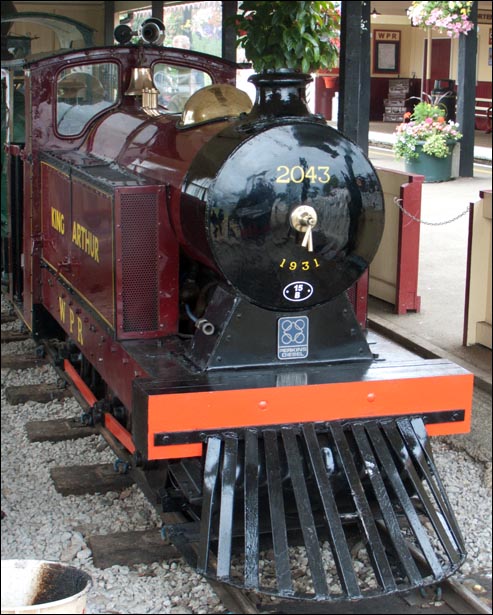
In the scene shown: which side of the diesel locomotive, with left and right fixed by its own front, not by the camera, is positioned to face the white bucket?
front

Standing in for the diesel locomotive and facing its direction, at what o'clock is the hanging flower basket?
The hanging flower basket is roughly at 8 o'clock from the diesel locomotive.

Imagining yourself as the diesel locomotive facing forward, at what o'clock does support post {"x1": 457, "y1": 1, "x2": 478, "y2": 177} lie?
The support post is roughly at 8 o'clock from the diesel locomotive.

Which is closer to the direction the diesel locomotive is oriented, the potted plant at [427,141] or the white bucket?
the white bucket

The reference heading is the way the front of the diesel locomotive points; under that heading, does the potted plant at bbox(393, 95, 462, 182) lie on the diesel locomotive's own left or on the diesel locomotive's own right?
on the diesel locomotive's own left

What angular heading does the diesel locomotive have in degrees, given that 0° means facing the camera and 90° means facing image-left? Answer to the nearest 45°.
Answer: approximately 315°

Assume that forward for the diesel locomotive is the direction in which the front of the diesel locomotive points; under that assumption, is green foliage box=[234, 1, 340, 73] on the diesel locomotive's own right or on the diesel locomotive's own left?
on the diesel locomotive's own left

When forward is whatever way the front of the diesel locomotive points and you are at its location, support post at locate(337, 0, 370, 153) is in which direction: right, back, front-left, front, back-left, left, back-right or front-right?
back-left

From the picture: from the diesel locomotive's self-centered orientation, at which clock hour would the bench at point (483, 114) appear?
The bench is roughly at 8 o'clock from the diesel locomotive.
